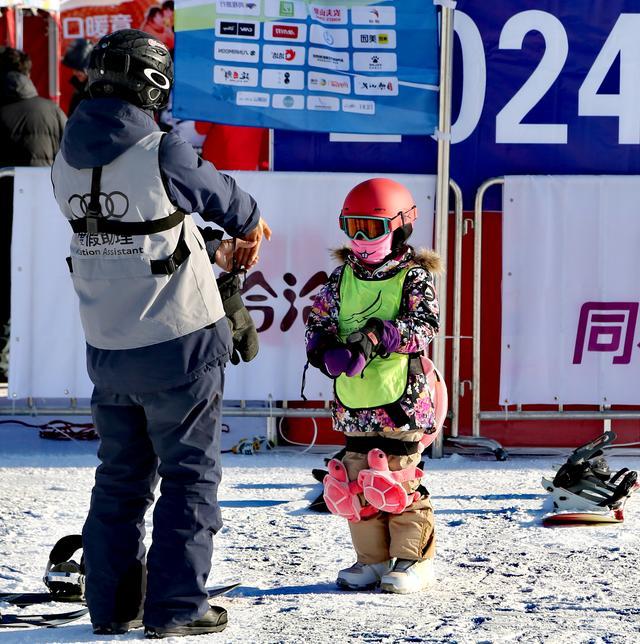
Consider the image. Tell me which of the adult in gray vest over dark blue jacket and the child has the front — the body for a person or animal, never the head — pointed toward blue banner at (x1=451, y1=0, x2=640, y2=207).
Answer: the adult in gray vest over dark blue jacket

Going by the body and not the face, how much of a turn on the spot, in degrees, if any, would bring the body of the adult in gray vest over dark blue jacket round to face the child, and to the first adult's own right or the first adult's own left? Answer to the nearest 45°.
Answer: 0° — they already face them

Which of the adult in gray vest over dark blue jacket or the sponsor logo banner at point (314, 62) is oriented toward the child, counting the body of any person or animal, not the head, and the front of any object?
the adult in gray vest over dark blue jacket

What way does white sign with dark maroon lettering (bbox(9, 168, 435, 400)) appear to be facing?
toward the camera

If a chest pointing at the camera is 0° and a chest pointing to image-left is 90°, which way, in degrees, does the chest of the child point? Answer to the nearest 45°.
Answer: approximately 45°

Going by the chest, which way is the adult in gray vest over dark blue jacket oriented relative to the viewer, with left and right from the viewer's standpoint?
facing away from the viewer and to the right of the viewer
